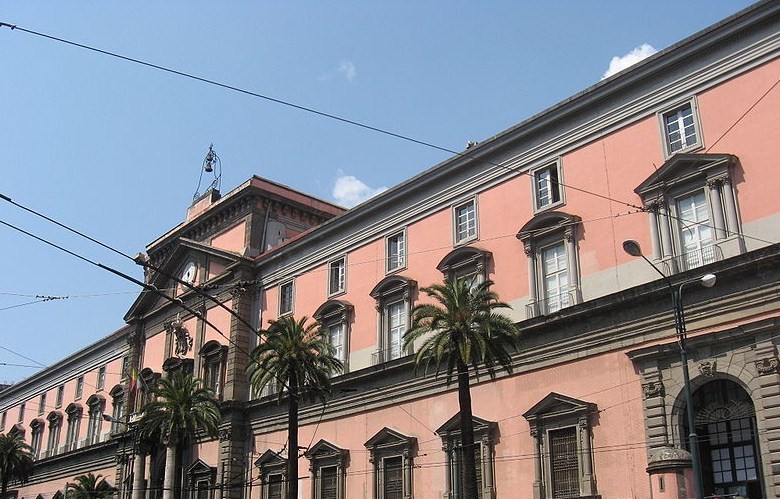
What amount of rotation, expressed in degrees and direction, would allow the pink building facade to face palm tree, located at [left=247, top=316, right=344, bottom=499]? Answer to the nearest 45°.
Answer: approximately 90° to its right

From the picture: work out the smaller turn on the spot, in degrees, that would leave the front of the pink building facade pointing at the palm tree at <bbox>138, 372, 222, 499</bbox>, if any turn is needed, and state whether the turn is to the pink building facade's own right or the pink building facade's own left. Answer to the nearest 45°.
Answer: approximately 90° to the pink building facade's own right

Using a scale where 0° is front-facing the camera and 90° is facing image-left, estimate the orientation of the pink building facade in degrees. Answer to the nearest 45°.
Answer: approximately 45°
